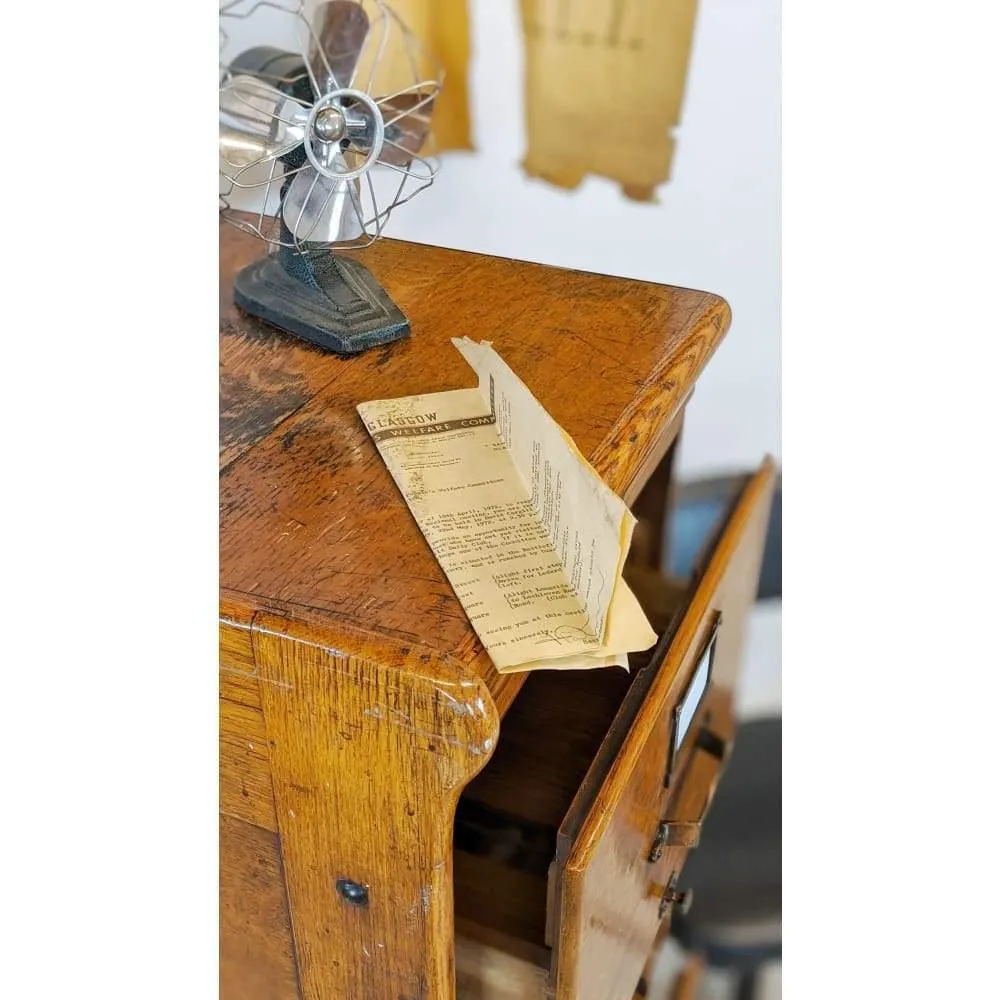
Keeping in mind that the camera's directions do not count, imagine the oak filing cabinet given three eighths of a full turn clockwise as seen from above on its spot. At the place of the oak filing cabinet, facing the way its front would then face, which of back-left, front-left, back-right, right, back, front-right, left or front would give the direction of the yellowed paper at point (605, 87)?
right

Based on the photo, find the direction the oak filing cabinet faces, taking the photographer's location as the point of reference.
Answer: facing the viewer and to the right of the viewer

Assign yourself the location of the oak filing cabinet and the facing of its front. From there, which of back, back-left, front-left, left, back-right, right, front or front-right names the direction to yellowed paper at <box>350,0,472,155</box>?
back-left

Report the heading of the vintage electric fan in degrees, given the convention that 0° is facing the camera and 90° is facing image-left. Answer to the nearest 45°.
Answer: approximately 315°
